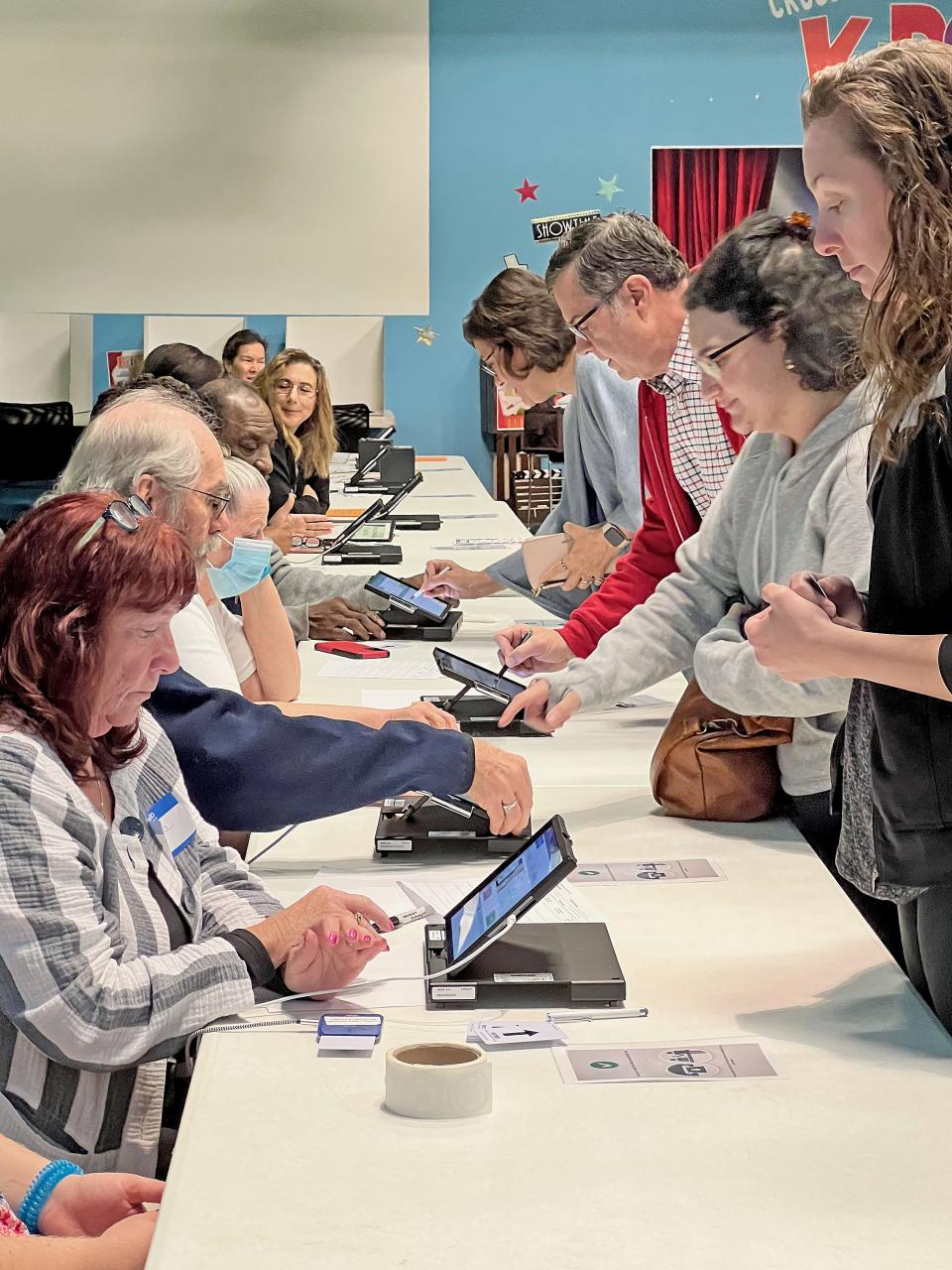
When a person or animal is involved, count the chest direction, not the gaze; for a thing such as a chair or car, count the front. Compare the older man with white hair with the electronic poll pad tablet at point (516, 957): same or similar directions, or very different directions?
very different directions

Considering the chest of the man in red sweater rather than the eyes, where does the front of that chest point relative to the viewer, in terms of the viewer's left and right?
facing the viewer and to the left of the viewer

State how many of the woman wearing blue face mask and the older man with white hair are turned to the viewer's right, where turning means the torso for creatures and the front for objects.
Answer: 2

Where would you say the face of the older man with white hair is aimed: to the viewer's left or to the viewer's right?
to the viewer's right

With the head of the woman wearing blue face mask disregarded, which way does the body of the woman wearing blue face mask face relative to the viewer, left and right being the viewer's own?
facing to the right of the viewer

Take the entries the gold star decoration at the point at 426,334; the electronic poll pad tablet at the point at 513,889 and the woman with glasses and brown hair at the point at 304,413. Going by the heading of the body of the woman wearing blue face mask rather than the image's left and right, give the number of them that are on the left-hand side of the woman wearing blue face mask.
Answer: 2

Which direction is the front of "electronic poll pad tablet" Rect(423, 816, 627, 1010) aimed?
to the viewer's left

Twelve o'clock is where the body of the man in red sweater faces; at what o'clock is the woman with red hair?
The woman with red hair is roughly at 11 o'clock from the man in red sweater.

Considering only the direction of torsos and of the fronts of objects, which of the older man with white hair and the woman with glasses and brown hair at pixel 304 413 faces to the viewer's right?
the older man with white hair

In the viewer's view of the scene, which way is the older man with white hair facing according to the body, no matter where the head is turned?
to the viewer's right

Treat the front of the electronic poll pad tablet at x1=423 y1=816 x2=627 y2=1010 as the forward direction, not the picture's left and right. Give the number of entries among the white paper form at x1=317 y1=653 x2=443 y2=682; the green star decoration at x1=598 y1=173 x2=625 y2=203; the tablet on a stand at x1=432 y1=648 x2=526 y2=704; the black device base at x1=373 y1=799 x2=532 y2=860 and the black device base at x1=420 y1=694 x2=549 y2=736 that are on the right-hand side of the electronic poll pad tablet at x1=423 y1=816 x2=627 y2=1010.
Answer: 5

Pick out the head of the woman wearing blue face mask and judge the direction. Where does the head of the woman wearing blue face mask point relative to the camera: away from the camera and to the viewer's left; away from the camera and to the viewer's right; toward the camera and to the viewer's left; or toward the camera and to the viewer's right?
toward the camera and to the viewer's right

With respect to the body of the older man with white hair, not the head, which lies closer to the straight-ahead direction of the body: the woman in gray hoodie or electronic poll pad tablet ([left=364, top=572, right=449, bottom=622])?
the woman in gray hoodie

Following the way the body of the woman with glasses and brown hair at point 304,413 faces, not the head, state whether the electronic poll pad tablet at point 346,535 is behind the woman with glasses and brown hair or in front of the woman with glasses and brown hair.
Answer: in front

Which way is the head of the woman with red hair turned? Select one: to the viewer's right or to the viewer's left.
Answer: to the viewer's right
